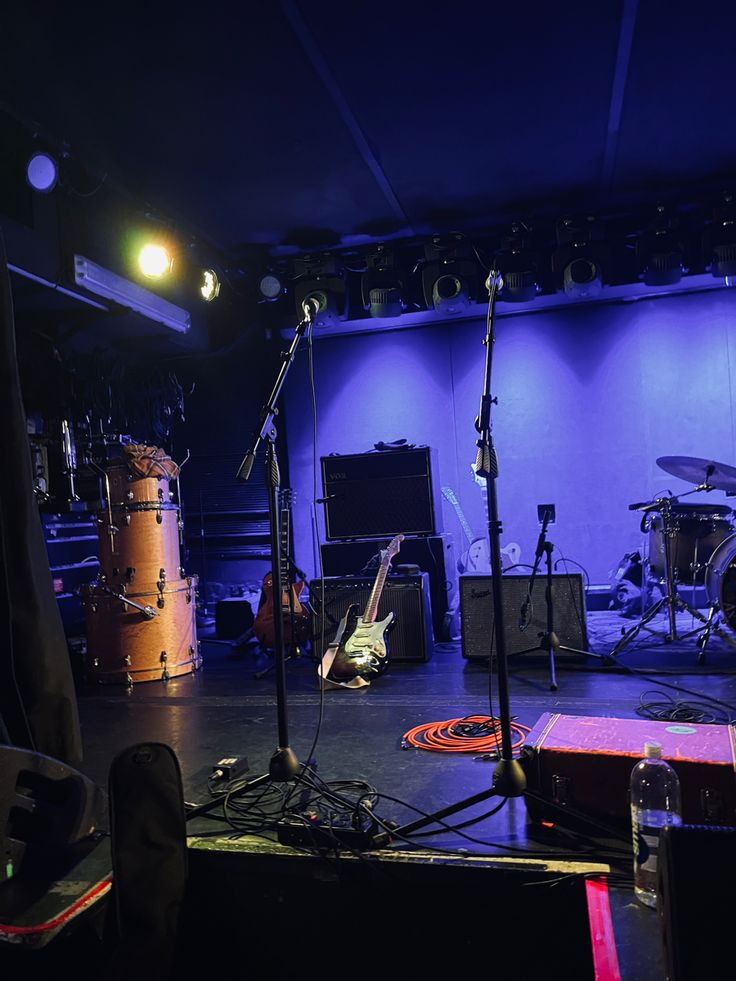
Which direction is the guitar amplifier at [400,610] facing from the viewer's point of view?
toward the camera

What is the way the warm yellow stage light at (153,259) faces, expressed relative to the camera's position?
facing the viewer

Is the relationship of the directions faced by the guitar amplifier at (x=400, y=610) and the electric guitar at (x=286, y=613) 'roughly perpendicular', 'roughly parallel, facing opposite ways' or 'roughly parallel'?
roughly parallel

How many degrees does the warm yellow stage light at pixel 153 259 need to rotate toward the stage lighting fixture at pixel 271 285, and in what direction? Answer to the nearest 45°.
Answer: approximately 135° to its left

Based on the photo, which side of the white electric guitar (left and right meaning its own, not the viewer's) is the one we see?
front

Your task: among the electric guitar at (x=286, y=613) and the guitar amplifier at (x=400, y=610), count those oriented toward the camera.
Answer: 2

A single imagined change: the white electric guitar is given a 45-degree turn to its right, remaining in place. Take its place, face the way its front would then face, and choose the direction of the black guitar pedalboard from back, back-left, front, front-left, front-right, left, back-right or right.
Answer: front-left

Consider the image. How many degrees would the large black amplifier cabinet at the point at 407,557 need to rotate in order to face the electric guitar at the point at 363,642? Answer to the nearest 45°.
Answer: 0° — it already faces it

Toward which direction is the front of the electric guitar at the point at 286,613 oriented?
toward the camera
